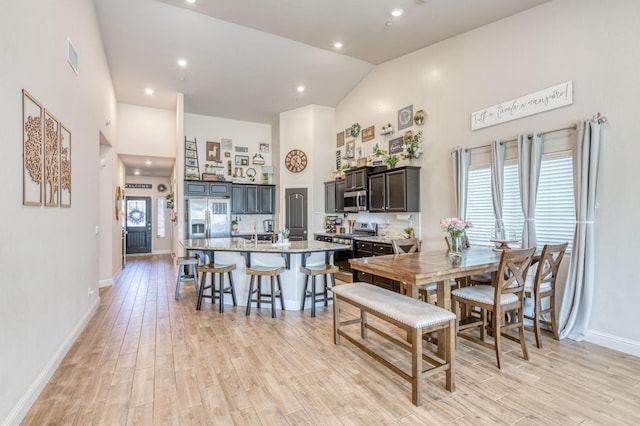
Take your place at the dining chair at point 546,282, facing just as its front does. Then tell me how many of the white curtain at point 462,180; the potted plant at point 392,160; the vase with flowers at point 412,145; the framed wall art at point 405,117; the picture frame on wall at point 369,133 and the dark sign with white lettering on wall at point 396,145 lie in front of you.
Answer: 6

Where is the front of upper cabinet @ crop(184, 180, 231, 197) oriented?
toward the camera

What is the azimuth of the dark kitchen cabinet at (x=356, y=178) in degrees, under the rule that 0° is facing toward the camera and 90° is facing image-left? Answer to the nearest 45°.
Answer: approximately 45°

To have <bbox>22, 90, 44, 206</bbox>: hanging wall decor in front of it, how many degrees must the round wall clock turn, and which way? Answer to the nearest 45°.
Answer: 0° — it already faces it

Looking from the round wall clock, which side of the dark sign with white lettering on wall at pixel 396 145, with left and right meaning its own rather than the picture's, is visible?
right

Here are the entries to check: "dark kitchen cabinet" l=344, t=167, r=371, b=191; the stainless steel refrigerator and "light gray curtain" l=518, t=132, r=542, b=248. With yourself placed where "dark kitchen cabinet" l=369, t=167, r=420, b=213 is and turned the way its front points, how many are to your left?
1

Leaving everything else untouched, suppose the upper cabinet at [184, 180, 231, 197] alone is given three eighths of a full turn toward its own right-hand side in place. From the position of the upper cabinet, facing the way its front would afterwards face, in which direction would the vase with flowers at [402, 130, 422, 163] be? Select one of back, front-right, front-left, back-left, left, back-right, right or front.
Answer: back

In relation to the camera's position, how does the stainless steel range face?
facing the viewer and to the left of the viewer

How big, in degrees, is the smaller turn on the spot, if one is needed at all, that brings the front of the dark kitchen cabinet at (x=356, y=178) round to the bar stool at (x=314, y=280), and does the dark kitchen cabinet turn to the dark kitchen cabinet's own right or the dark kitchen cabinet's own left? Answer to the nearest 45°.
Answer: approximately 45° to the dark kitchen cabinet's own left

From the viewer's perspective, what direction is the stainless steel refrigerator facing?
toward the camera

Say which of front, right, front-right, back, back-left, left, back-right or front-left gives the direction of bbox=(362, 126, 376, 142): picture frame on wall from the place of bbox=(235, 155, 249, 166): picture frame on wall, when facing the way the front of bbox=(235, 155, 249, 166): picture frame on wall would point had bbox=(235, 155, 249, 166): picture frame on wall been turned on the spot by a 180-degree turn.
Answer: back-right

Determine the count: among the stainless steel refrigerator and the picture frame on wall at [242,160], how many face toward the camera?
2

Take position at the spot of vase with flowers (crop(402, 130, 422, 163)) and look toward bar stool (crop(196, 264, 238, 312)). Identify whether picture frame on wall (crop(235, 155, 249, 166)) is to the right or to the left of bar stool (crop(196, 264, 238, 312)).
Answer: right

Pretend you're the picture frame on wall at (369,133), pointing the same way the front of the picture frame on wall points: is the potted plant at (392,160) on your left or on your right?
on your left

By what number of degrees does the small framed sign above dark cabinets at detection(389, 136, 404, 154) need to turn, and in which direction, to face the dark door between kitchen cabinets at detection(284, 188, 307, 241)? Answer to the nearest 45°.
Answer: approximately 90° to its right
